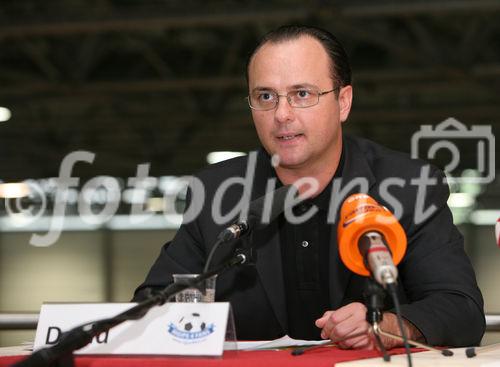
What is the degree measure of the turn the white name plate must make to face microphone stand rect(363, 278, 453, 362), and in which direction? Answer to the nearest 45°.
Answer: approximately 45° to its left

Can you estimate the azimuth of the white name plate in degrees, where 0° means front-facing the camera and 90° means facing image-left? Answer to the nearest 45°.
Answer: approximately 0°

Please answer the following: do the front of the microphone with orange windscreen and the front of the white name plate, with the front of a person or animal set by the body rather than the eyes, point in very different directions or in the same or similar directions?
very different directions

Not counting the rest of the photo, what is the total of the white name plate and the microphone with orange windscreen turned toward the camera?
1

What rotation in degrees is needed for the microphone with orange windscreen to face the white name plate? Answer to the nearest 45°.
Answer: approximately 45° to its left

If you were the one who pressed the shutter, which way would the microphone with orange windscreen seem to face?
facing away from the viewer and to the left of the viewer
